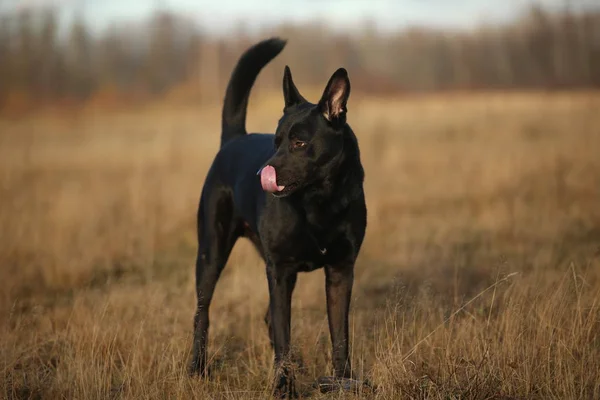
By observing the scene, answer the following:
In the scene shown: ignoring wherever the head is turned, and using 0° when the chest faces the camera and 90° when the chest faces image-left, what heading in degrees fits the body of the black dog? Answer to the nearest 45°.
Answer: approximately 315°
